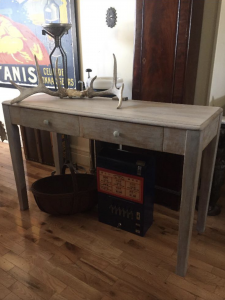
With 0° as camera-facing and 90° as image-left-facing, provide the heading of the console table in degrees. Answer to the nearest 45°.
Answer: approximately 45°

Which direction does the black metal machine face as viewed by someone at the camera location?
facing the viewer and to the left of the viewer

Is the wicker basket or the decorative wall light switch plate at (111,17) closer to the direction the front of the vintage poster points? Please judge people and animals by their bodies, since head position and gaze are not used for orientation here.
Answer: the wicker basket

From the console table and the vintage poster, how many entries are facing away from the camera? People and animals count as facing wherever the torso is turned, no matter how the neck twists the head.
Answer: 0

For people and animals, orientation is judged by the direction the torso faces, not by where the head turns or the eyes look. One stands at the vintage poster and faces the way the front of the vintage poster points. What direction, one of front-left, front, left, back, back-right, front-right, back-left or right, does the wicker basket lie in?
front

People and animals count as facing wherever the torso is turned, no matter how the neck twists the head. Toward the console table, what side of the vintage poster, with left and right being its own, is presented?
front

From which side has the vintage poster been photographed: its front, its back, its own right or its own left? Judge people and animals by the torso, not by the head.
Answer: front

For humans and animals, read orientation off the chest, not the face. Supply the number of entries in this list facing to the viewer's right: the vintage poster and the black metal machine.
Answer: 0

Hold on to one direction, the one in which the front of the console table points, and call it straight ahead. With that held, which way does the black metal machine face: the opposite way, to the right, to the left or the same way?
the same way

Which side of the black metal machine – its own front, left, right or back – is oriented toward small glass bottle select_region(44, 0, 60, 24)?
right
